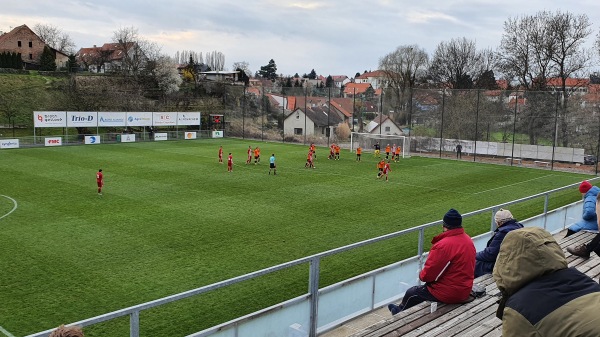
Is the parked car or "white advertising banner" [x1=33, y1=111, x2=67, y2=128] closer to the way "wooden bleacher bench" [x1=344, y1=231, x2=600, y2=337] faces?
the white advertising banner

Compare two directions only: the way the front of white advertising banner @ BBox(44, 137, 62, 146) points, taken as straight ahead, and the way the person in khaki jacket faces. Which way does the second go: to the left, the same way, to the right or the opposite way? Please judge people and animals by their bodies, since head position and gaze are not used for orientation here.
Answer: the opposite way

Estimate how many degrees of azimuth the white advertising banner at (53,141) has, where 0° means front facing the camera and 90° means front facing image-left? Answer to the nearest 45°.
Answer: approximately 0°

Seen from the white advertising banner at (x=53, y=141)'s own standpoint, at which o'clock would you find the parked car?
The parked car is roughly at 10 o'clock from the white advertising banner.

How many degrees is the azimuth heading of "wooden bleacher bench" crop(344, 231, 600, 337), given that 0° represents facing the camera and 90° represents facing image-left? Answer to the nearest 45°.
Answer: approximately 135°

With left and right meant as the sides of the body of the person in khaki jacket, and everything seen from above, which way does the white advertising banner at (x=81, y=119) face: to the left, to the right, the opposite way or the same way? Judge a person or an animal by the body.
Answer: the opposite way

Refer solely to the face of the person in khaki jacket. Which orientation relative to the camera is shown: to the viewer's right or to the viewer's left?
to the viewer's left

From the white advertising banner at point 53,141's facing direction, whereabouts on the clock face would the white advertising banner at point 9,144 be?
the white advertising banner at point 9,144 is roughly at 2 o'clock from the white advertising banner at point 53,141.

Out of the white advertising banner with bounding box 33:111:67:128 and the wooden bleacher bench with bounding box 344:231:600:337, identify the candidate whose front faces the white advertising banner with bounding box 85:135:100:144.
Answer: the wooden bleacher bench

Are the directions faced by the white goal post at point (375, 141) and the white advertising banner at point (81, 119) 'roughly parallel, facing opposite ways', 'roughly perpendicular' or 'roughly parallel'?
roughly perpendicular

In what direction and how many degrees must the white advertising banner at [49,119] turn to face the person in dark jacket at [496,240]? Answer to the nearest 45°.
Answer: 0° — it already faces them

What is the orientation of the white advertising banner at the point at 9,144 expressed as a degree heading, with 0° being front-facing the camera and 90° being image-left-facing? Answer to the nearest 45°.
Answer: approximately 0°
